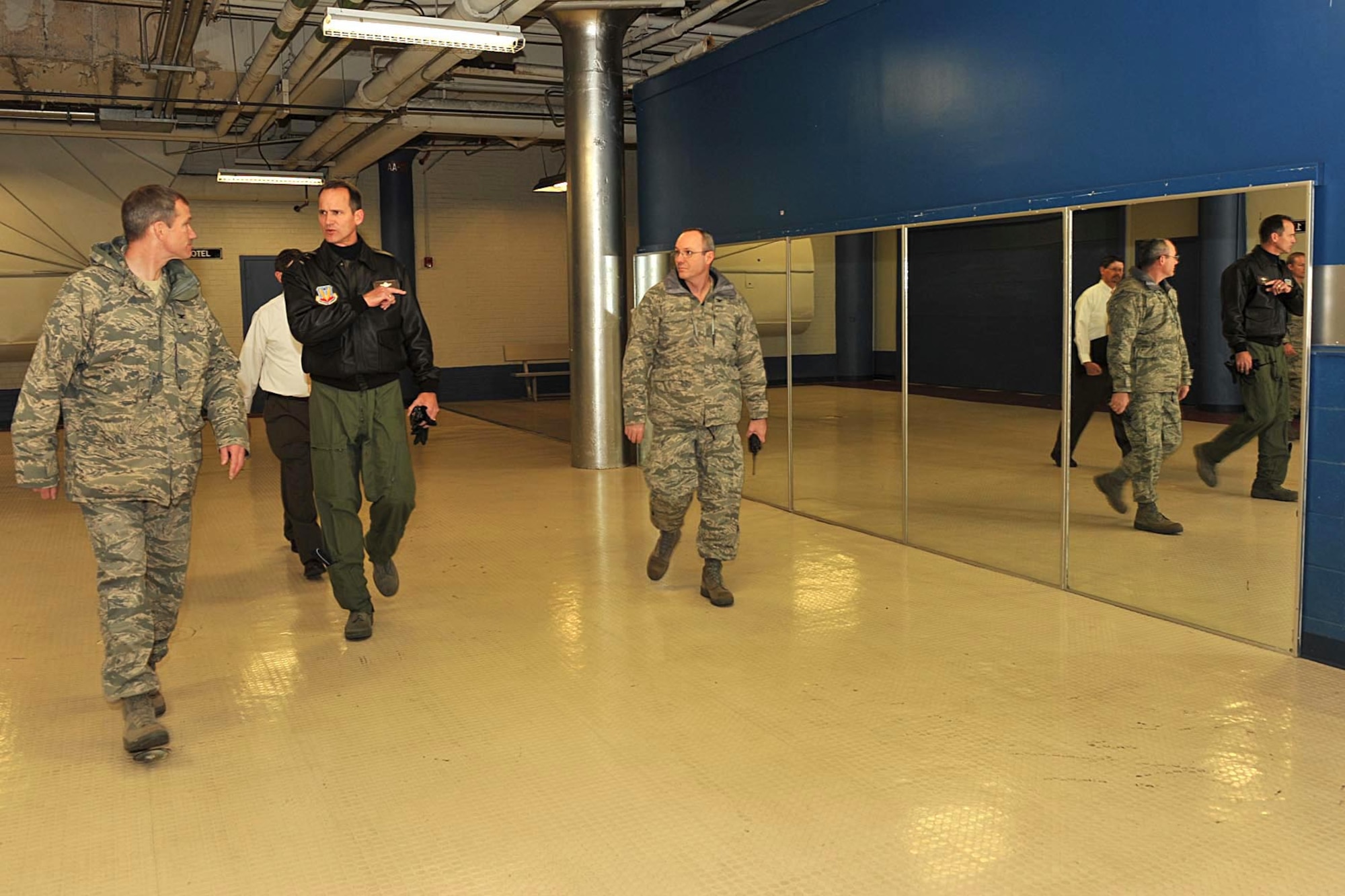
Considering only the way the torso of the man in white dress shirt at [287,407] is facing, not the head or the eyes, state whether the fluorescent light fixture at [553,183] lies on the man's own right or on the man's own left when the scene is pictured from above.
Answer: on the man's own left

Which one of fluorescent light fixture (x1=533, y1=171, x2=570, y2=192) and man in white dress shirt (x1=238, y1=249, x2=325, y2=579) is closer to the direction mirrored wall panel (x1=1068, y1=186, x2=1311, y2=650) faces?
the man in white dress shirt

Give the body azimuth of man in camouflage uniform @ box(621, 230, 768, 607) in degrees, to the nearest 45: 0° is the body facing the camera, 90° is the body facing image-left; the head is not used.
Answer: approximately 0°

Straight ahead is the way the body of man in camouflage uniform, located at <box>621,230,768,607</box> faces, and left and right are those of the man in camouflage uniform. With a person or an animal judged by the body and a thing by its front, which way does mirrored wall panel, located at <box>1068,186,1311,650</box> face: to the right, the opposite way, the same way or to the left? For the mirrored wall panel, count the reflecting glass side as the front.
to the right

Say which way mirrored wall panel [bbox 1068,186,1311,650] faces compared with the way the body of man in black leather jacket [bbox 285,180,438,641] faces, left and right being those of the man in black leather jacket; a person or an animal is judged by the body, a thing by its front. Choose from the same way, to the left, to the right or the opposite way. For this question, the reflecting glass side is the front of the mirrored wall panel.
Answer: to the right

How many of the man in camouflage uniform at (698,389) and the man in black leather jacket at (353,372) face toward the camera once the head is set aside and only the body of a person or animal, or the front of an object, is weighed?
2

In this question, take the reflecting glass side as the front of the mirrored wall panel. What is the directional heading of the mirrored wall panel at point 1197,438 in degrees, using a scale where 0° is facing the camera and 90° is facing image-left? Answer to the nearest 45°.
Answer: approximately 45°

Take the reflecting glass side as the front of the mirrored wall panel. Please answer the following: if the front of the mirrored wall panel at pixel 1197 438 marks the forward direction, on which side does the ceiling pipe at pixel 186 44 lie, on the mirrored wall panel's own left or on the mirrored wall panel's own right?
on the mirrored wall panel's own right
